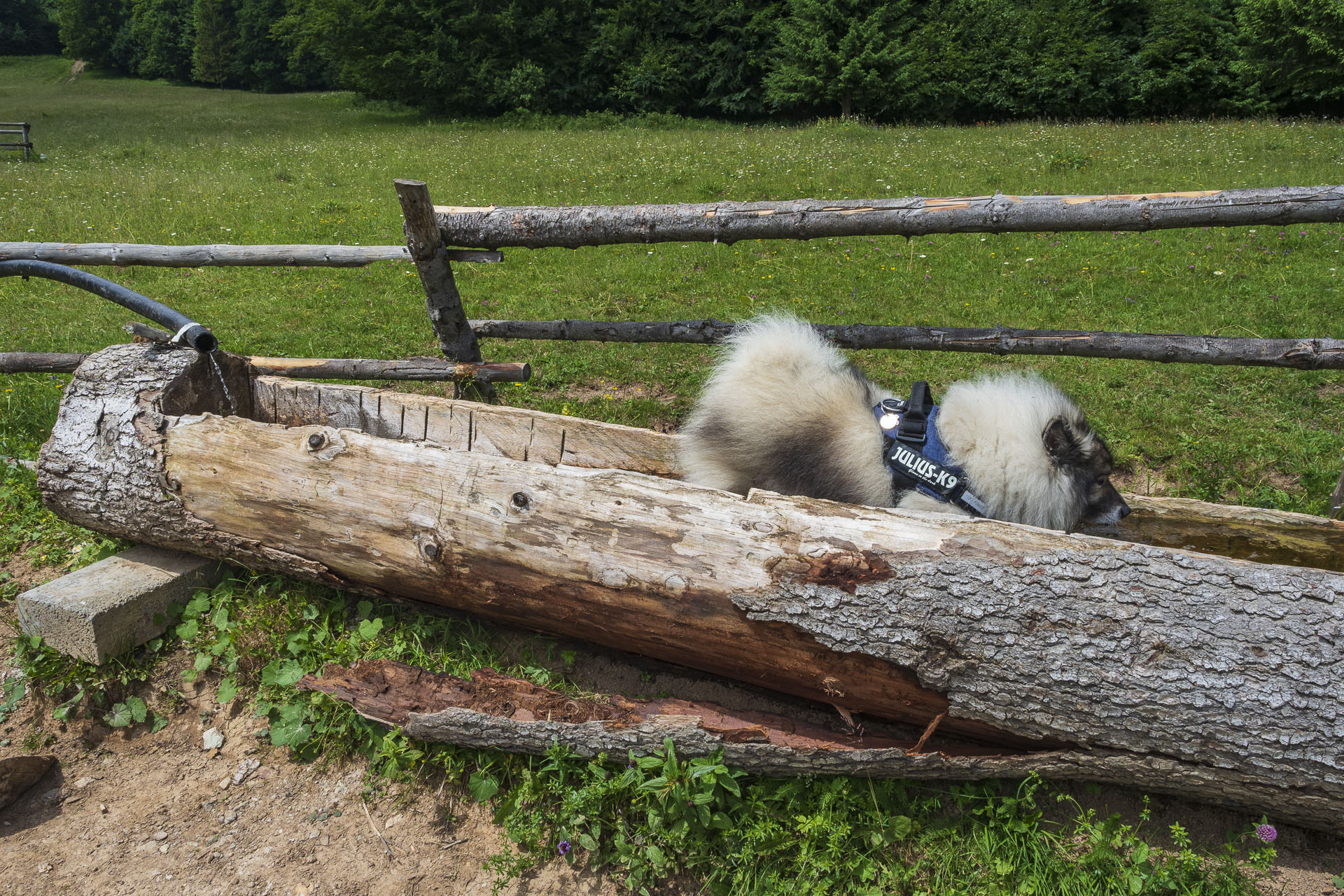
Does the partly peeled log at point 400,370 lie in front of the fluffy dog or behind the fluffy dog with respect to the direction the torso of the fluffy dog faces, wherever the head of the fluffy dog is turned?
behind

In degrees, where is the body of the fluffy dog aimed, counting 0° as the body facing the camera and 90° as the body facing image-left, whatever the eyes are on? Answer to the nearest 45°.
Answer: approximately 270°

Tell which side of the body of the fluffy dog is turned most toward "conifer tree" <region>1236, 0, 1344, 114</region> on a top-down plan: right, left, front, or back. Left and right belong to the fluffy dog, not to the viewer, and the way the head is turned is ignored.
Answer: left

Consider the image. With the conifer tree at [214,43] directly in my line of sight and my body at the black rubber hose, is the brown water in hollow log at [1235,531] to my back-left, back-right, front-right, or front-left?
back-right

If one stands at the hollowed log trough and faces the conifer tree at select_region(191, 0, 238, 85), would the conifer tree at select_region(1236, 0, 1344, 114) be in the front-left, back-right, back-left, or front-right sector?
front-right

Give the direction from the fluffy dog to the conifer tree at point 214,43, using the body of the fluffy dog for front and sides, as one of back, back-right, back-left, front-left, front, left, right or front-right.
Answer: back-left

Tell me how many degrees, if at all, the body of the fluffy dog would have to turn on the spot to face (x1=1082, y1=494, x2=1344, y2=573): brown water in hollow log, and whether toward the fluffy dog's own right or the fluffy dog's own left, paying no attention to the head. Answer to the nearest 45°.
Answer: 0° — it already faces it

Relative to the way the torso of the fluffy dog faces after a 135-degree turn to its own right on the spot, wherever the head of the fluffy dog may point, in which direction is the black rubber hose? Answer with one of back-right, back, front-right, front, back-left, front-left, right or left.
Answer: front-right

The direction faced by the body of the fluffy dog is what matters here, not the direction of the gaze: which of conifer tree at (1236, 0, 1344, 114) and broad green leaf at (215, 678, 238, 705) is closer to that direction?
the conifer tree

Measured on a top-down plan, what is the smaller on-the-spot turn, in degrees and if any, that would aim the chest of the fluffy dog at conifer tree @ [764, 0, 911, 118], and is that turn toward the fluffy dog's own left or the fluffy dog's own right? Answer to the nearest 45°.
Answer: approximately 90° to the fluffy dog's own left

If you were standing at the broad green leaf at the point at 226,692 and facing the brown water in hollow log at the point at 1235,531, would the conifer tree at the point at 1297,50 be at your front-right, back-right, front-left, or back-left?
front-left

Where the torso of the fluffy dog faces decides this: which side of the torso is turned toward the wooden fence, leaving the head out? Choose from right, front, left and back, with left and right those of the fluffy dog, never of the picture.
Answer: left
